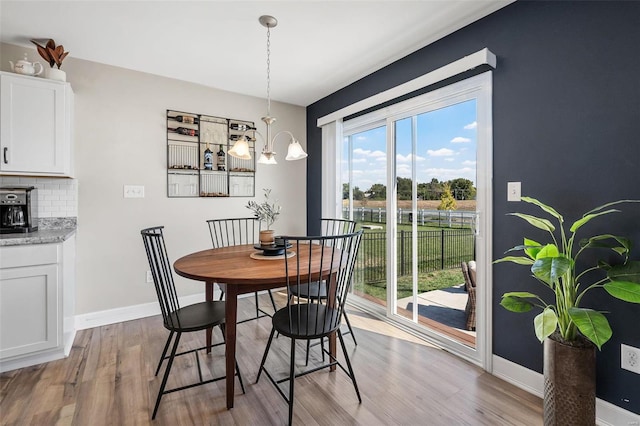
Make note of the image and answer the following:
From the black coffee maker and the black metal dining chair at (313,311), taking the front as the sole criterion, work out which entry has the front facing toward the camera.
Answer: the black coffee maker

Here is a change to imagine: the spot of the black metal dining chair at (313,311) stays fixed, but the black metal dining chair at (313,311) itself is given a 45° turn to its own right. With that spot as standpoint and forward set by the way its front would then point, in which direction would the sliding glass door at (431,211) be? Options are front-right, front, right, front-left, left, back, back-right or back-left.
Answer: front-right

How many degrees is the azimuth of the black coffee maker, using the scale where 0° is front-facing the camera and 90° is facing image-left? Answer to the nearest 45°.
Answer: approximately 0°

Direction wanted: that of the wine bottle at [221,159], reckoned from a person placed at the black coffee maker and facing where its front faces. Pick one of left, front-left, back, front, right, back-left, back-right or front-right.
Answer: left

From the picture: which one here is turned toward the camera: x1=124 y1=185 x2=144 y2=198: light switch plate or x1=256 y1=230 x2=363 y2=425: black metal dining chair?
the light switch plate

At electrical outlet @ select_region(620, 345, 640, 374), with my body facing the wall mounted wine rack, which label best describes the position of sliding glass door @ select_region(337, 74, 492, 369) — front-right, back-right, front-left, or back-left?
front-right

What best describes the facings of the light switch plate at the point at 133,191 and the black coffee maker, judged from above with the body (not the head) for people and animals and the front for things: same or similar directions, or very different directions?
same or similar directions

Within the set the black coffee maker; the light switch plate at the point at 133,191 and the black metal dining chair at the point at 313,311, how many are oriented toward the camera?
2

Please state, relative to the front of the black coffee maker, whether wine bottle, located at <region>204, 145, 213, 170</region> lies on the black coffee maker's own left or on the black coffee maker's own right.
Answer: on the black coffee maker's own left

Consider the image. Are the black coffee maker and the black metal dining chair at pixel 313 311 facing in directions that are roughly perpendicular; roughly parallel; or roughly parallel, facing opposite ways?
roughly parallel, facing opposite ways

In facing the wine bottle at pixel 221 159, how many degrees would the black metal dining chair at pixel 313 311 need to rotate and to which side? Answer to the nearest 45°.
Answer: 0° — it already faces it

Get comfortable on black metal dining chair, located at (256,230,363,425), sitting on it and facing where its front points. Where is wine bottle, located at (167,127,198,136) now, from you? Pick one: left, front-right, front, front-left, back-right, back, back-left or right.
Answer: front

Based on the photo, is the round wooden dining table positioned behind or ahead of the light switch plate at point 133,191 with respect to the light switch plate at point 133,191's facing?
ahead

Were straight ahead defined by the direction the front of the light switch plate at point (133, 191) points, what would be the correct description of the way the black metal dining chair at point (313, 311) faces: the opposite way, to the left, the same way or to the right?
the opposite way

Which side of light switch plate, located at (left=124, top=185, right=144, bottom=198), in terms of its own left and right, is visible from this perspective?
front

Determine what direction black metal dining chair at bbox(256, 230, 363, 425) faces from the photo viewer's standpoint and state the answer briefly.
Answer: facing away from the viewer and to the left of the viewer

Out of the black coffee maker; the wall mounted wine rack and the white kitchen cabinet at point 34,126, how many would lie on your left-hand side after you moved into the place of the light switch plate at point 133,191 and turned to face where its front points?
1
